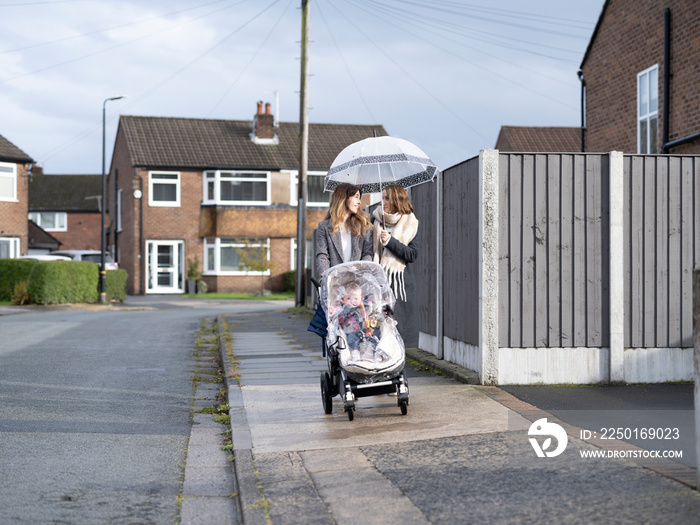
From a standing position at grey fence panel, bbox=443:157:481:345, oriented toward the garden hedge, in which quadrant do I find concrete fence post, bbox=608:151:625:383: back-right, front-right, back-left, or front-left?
back-right

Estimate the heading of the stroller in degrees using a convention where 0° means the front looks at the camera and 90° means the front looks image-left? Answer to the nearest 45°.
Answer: approximately 0°

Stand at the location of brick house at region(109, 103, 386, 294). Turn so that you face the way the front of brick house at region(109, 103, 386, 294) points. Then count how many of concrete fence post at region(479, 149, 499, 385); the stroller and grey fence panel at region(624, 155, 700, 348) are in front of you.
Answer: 3

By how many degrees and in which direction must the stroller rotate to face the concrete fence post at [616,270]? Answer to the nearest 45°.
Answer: approximately 135° to its left

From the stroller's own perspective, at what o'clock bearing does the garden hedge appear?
The garden hedge is roughly at 5 o'clock from the stroller.

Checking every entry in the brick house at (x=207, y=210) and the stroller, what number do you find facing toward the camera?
2

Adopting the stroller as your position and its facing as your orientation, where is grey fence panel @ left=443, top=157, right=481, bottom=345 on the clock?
The grey fence panel is roughly at 7 o'clock from the stroller.

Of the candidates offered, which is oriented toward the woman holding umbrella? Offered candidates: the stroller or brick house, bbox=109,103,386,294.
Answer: the brick house

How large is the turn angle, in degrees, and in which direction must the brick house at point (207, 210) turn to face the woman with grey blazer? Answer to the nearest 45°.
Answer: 0° — it already faces them

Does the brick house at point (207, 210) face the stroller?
yes

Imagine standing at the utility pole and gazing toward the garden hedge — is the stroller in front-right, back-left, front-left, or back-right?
back-left

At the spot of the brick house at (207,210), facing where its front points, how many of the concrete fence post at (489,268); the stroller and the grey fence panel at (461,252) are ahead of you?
3

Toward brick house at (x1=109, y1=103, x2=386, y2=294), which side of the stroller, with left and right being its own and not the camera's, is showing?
back
